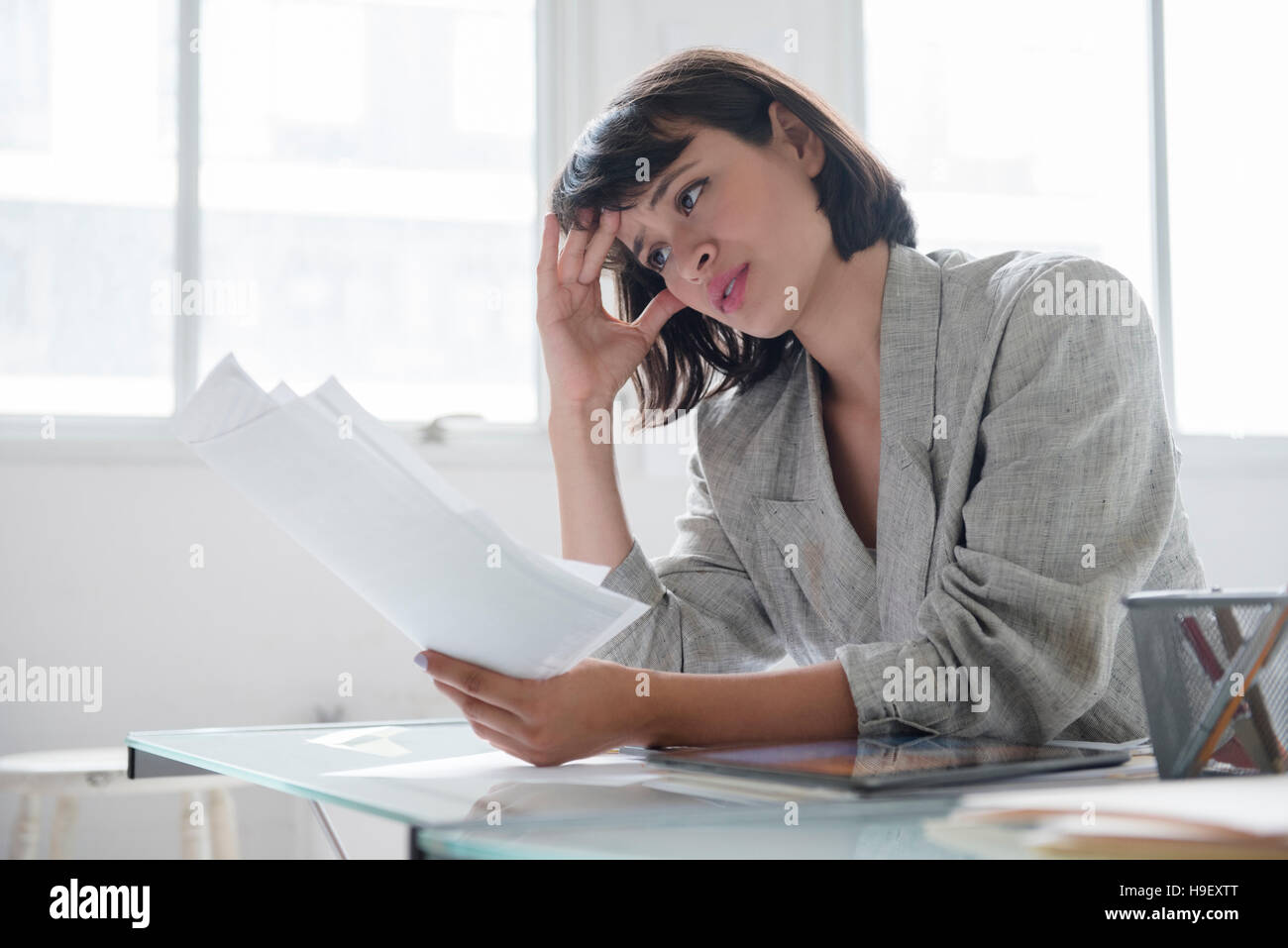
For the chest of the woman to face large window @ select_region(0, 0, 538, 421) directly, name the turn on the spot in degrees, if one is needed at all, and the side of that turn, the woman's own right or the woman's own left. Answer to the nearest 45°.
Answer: approximately 90° to the woman's own right

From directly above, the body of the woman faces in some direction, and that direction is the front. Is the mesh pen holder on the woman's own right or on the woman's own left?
on the woman's own left

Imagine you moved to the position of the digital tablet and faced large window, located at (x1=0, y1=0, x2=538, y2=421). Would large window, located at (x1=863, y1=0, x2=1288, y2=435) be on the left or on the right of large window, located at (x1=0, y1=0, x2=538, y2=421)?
right

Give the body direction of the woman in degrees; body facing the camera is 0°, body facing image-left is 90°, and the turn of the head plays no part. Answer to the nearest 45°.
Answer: approximately 45°

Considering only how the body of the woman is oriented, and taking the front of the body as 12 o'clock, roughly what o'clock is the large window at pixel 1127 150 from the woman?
The large window is roughly at 5 o'clock from the woman.
